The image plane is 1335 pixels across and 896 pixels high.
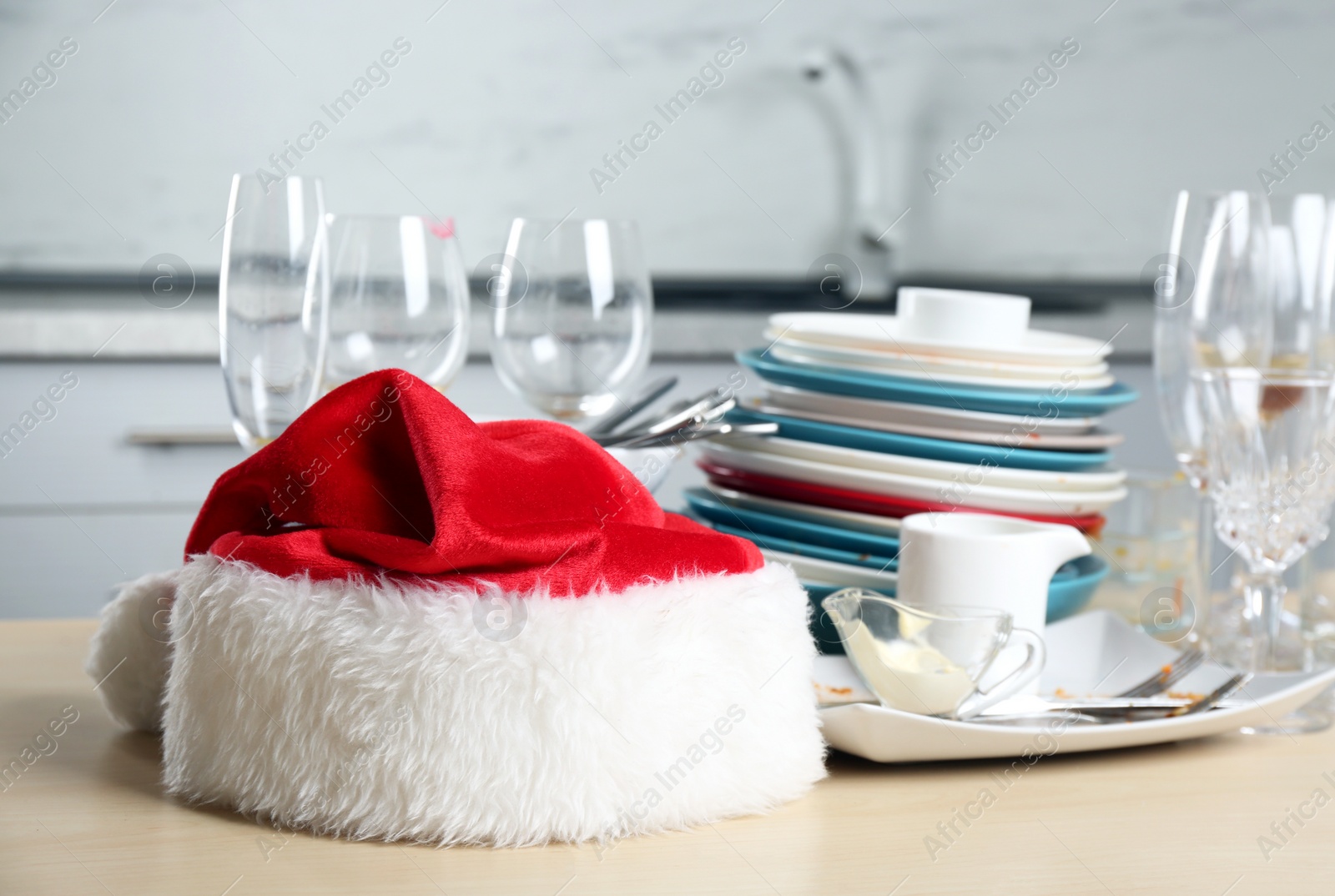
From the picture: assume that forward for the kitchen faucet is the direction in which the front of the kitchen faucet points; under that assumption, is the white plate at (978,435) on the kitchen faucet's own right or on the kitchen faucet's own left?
on the kitchen faucet's own left

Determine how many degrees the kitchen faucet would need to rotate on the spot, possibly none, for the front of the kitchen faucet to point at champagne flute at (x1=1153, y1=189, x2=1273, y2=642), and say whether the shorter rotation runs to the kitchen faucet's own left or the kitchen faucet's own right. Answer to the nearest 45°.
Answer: approximately 45° to the kitchen faucet's own left

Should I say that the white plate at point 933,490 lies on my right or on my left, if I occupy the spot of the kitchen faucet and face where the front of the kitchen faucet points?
on my left

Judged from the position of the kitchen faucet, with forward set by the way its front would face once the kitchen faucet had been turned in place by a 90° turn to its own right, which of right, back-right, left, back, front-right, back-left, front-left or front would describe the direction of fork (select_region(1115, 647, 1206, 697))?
back-left

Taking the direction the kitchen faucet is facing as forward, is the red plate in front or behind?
in front

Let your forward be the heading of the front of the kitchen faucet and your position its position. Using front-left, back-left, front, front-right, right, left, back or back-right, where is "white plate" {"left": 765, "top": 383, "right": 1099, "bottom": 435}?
front-left

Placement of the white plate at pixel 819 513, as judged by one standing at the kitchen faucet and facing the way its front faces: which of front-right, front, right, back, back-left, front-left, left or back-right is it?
front-left

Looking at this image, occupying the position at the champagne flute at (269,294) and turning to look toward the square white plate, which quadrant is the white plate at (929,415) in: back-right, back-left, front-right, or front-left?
front-left

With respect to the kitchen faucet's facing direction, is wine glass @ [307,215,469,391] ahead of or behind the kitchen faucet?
ahead

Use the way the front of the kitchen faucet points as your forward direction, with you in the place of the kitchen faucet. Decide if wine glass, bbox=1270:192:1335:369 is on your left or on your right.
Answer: on your left

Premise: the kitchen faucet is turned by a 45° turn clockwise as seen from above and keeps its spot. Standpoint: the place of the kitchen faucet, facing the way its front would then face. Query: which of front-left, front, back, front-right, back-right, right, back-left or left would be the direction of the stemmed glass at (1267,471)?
left

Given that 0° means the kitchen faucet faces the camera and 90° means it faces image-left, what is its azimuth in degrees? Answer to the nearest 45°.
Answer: approximately 45°

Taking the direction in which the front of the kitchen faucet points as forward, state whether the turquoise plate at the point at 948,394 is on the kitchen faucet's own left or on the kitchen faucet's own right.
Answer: on the kitchen faucet's own left
